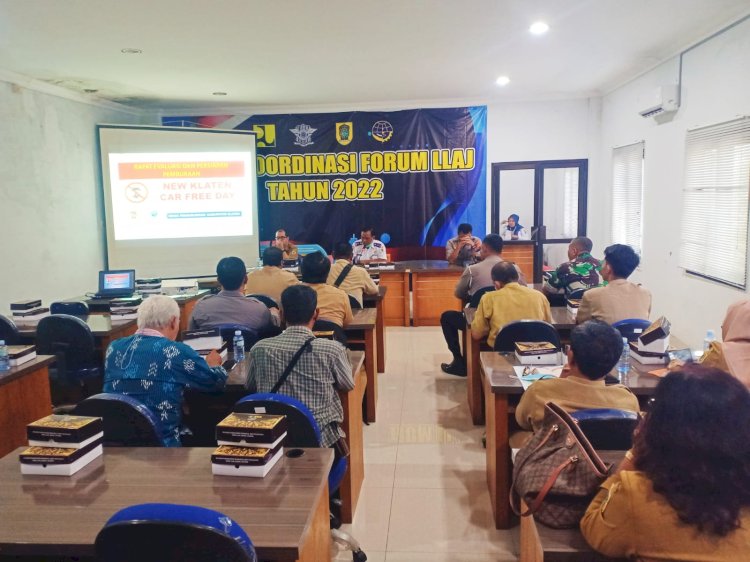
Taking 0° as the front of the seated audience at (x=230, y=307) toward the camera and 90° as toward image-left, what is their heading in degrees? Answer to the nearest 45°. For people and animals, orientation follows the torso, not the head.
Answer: approximately 180°

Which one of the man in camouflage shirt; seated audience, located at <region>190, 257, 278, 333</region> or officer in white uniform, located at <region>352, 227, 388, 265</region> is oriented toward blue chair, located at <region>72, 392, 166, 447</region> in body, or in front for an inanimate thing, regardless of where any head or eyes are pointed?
the officer in white uniform

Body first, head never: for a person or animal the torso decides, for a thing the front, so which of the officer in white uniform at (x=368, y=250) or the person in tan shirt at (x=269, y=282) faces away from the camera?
the person in tan shirt

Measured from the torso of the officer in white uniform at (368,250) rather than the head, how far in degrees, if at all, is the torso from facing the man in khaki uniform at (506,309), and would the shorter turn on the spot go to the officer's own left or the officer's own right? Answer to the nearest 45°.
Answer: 0° — they already face them

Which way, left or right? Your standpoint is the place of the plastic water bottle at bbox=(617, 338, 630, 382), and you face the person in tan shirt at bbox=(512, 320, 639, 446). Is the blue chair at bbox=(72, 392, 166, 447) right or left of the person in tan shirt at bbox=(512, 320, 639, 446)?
right

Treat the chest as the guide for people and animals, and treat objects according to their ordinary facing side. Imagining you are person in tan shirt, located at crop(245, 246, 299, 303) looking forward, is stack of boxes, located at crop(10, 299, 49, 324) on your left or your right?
on your left

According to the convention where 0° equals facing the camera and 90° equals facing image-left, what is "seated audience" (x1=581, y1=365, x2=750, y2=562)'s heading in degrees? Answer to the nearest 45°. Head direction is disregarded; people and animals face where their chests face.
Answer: approximately 135°

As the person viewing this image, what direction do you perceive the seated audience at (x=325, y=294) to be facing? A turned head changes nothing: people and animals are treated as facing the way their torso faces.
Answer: facing away from the viewer

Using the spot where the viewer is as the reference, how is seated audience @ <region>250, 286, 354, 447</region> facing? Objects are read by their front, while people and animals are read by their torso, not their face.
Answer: facing away from the viewer

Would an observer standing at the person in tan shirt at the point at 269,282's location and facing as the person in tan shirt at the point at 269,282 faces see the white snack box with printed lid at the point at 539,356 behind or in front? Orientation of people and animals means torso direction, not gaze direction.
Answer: behind

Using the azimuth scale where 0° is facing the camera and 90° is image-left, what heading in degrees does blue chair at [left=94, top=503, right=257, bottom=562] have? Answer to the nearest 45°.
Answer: approximately 180°

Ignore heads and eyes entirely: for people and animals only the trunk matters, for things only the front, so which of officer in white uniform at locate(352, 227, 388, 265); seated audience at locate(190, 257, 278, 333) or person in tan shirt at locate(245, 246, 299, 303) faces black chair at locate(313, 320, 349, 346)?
the officer in white uniform
